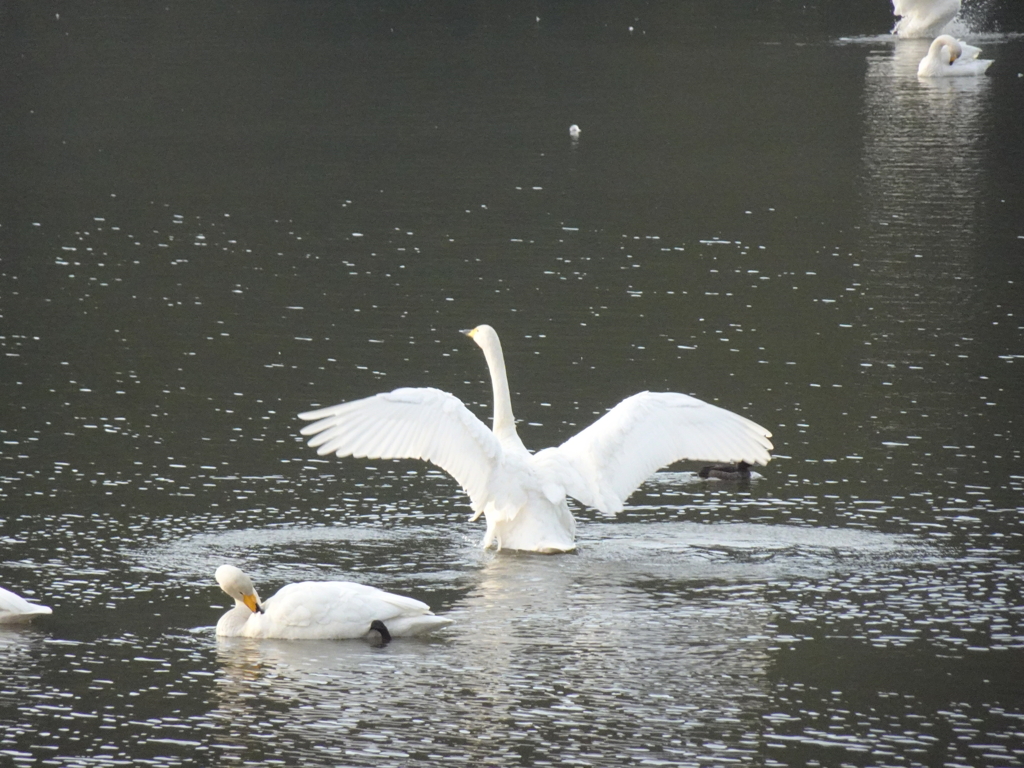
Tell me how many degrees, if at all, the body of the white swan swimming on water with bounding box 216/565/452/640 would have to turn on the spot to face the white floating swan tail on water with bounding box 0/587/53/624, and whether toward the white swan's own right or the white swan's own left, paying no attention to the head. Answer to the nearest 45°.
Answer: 0° — it already faces it

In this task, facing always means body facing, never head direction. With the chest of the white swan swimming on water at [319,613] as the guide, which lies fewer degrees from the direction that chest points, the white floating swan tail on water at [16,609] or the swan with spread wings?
the white floating swan tail on water

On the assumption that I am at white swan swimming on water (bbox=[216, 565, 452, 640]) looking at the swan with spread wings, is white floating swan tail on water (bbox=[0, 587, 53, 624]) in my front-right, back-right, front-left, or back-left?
back-left

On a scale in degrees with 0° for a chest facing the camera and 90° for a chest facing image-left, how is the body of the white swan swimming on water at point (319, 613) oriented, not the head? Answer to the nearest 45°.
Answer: approximately 90°

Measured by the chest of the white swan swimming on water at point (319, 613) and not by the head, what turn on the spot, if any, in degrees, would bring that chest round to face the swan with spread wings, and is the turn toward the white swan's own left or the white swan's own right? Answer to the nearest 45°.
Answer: approximately 135° to the white swan's own right
